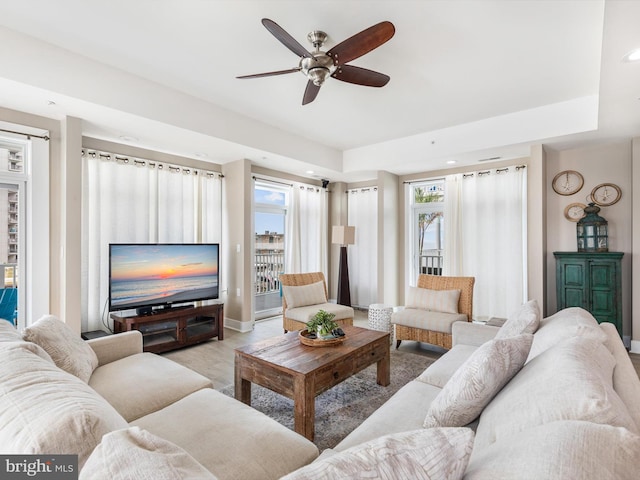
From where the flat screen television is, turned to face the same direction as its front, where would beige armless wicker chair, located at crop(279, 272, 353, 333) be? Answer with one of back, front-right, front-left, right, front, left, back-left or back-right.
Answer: front-left

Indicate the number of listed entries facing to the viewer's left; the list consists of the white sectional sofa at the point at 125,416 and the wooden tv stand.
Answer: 0

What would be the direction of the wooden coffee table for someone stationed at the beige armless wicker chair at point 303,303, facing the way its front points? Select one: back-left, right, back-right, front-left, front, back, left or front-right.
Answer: front-right

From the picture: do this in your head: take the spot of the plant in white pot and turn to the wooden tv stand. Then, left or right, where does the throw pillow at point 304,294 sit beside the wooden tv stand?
right

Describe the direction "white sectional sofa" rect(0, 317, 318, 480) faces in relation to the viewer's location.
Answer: facing away from the viewer and to the right of the viewer

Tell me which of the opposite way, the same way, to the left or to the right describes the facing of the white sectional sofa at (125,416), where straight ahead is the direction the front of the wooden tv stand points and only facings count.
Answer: to the left

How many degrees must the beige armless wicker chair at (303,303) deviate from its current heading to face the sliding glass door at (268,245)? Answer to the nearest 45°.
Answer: approximately 180°

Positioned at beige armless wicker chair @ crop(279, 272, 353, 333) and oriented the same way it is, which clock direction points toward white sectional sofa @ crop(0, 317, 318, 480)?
The white sectional sofa is roughly at 2 o'clock from the beige armless wicker chair.
